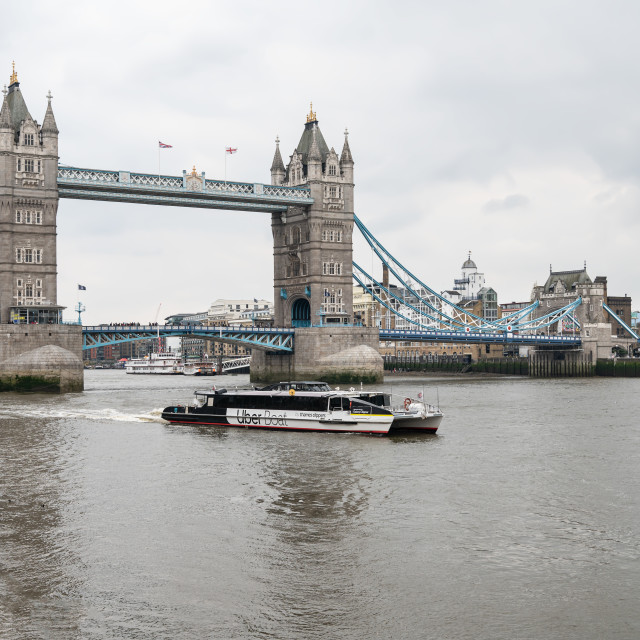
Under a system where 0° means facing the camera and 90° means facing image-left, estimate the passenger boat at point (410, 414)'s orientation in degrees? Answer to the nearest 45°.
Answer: approximately 315°
